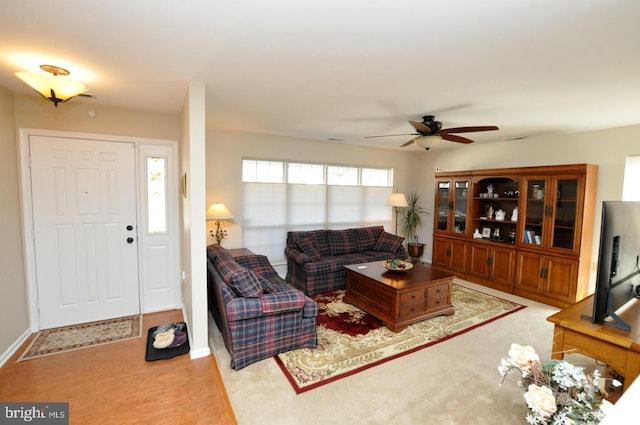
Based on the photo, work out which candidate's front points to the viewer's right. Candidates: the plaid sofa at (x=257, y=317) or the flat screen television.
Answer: the plaid sofa

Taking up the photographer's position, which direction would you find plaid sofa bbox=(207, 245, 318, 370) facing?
facing to the right of the viewer

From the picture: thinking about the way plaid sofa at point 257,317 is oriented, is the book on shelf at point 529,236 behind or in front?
in front

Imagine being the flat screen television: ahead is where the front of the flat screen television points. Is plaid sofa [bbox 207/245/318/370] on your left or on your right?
on your left

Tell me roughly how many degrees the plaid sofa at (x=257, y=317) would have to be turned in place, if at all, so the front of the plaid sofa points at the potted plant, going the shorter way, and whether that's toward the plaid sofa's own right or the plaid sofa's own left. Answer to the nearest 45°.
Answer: approximately 45° to the plaid sofa's own left

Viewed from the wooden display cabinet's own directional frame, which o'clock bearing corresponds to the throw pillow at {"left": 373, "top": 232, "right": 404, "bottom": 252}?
The throw pillow is roughly at 1 o'clock from the wooden display cabinet.

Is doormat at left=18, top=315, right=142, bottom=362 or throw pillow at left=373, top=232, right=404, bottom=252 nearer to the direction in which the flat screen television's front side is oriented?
the throw pillow

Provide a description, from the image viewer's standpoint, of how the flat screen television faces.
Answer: facing away from the viewer and to the left of the viewer

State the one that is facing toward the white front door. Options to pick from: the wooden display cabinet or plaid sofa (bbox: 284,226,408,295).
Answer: the wooden display cabinet

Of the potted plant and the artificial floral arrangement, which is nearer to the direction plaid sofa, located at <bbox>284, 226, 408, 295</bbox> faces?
the artificial floral arrangement

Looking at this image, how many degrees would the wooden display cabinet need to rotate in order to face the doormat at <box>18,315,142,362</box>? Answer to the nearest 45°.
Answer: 0° — it already faces it
